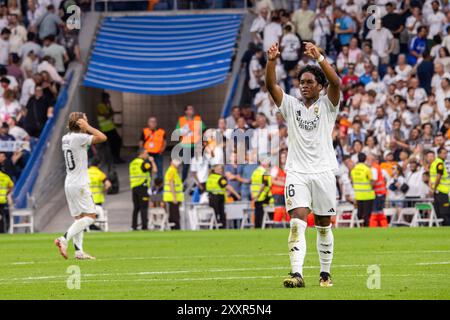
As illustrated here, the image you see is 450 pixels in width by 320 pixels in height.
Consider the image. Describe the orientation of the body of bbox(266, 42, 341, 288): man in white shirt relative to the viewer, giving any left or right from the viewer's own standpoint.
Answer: facing the viewer

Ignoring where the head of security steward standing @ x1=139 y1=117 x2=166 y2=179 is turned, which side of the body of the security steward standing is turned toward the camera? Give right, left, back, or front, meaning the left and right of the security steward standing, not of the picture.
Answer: front

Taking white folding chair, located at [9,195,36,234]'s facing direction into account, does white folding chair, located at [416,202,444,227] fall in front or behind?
behind

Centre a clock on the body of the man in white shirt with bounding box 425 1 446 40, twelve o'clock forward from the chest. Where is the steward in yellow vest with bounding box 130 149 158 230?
The steward in yellow vest is roughly at 2 o'clock from the man in white shirt.

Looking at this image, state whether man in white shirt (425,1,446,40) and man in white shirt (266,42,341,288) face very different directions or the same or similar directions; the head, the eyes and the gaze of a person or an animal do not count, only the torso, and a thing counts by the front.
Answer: same or similar directions

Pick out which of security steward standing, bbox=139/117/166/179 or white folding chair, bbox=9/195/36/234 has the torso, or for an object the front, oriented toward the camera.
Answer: the security steward standing

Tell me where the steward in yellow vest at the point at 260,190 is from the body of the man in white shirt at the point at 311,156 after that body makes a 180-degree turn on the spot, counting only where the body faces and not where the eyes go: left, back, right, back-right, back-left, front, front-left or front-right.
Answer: front

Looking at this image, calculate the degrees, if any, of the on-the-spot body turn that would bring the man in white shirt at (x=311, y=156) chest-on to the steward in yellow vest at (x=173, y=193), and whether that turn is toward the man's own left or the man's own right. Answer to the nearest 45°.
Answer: approximately 180°

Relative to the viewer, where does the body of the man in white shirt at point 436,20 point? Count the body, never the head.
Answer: toward the camera
